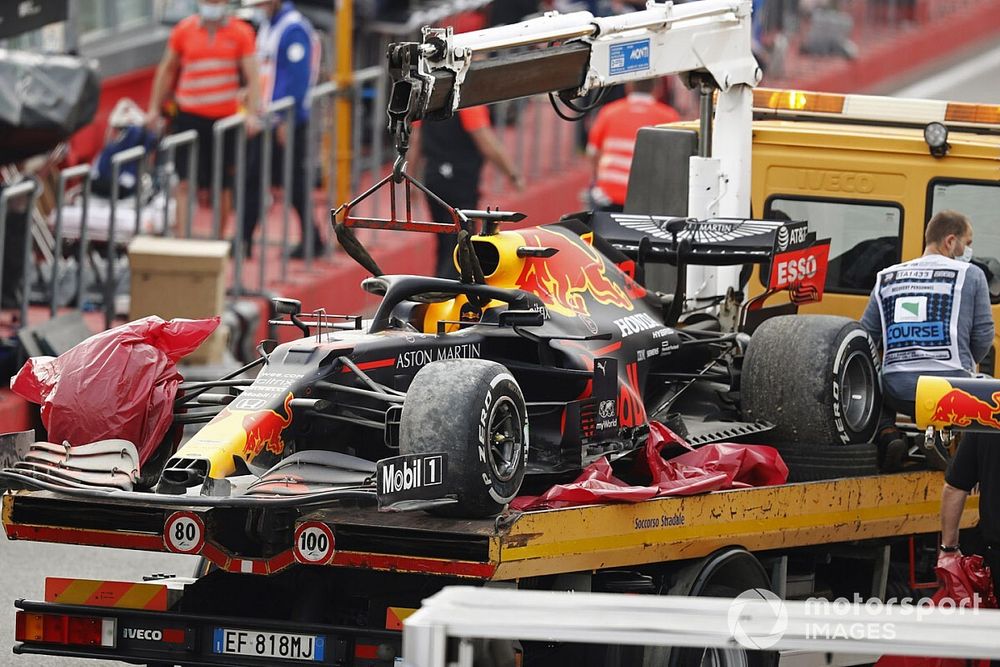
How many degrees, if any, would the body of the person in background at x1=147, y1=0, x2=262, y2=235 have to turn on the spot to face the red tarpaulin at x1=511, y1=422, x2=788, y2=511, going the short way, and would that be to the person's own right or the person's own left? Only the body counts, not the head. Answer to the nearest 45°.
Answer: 0° — they already face it

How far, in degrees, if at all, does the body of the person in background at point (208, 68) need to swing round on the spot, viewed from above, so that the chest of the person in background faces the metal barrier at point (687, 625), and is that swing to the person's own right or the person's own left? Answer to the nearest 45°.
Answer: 0° — they already face it

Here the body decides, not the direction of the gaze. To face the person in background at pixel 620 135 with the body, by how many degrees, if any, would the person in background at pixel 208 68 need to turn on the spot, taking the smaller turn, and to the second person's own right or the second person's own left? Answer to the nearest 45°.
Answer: approximately 45° to the second person's own left

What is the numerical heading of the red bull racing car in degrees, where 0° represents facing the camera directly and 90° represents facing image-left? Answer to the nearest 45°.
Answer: approximately 45°

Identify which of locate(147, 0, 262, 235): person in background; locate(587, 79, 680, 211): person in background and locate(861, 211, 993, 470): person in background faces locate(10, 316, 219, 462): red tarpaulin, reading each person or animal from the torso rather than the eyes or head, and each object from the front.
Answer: locate(147, 0, 262, 235): person in background

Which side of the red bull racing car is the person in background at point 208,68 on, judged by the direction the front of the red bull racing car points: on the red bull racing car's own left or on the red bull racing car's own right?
on the red bull racing car's own right

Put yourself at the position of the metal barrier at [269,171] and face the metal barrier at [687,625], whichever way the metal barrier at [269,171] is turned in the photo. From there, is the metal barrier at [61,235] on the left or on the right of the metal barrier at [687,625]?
right

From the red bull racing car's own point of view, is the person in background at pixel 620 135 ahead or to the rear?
to the rear
